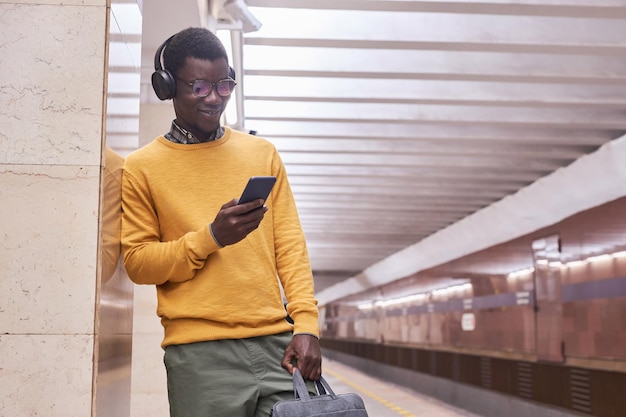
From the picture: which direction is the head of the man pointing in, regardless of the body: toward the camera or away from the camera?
toward the camera

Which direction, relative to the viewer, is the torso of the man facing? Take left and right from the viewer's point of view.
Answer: facing the viewer and to the right of the viewer
